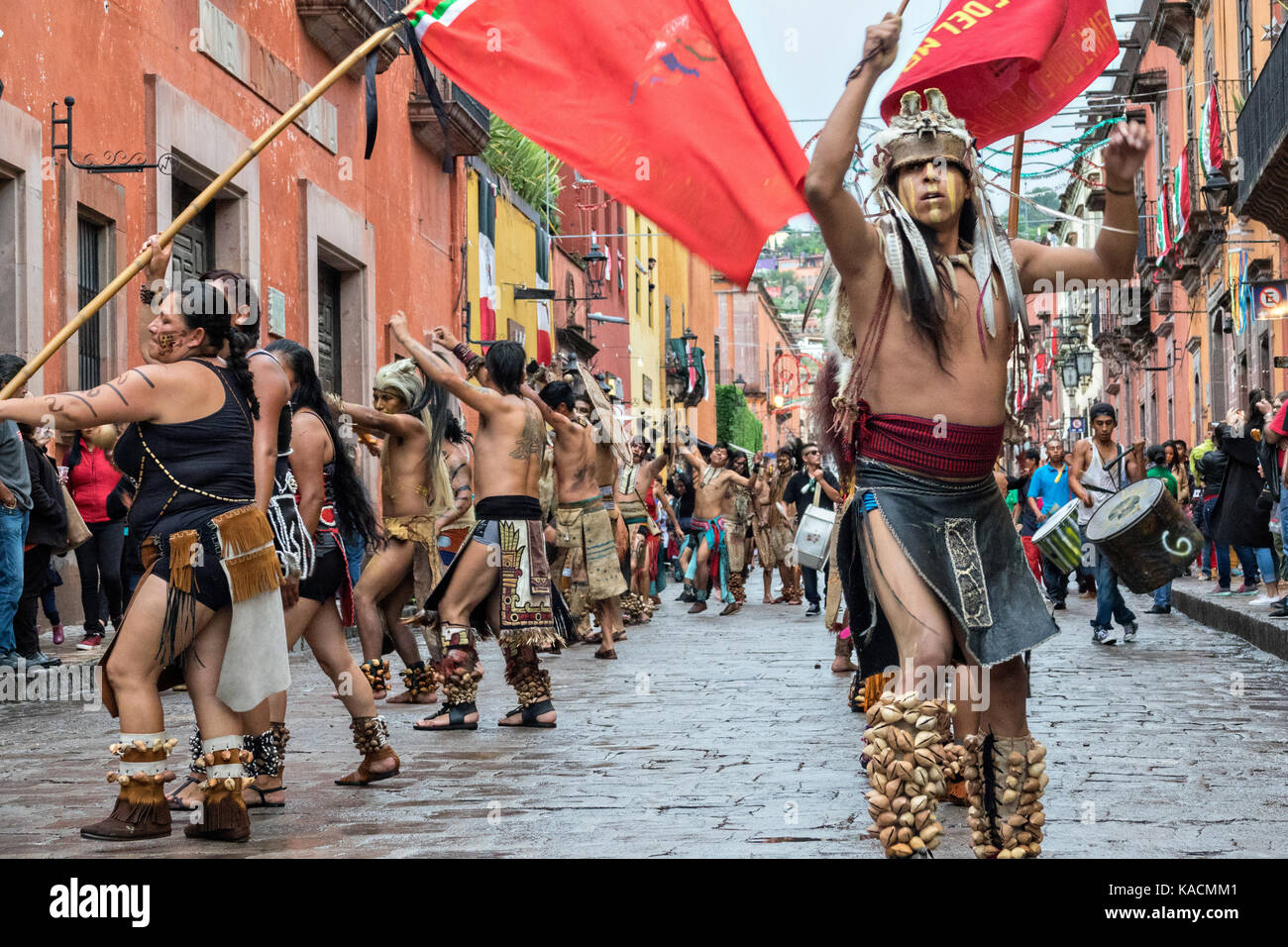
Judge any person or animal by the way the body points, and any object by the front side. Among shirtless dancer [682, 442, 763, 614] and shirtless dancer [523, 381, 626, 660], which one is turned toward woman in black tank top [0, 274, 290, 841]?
shirtless dancer [682, 442, 763, 614]

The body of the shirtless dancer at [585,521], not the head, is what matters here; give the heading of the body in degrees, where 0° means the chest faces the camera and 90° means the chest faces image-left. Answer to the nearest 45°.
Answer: approximately 135°

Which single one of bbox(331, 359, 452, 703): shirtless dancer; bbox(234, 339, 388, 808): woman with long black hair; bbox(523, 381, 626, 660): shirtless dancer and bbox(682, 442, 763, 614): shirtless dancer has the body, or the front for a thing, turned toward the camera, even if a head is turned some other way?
bbox(682, 442, 763, 614): shirtless dancer

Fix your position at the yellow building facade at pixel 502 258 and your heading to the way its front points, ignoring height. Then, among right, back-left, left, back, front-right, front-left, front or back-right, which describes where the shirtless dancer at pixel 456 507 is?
front-right

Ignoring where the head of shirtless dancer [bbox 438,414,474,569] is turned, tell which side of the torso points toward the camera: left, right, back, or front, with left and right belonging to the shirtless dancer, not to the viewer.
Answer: left

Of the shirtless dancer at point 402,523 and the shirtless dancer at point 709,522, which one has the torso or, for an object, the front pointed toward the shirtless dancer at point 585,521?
the shirtless dancer at point 709,522

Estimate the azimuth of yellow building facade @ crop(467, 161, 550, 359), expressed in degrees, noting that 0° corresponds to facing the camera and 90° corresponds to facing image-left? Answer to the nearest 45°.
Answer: approximately 315°

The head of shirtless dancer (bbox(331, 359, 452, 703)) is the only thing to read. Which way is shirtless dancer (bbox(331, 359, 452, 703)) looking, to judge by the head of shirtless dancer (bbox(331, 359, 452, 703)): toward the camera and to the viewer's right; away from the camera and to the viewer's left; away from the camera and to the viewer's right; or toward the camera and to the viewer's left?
toward the camera and to the viewer's left

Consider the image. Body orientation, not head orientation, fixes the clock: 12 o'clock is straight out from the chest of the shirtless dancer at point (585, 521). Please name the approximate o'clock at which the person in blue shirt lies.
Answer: The person in blue shirt is roughly at 3 o'clock from the shirtless dancer.
